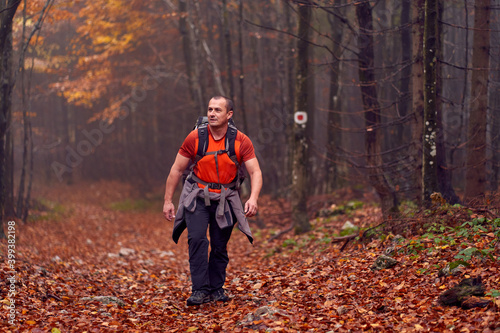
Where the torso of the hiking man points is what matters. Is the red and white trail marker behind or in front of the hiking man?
behind

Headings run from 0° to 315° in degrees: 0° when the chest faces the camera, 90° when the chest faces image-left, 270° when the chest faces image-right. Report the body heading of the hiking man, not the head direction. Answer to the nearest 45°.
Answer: approximately 0°

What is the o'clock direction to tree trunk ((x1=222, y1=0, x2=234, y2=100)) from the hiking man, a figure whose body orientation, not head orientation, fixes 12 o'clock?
The tree trunk is roughly at 6 o'clock from the hiking man.

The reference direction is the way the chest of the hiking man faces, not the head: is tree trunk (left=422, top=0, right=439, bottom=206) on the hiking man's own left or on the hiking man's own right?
on the hiking man's own left

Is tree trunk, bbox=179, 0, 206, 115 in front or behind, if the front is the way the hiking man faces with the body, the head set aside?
behind

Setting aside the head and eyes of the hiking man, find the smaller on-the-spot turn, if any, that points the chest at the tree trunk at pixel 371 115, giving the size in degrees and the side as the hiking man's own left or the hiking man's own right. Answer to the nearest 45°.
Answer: approximately 135° to the hiking man's own left

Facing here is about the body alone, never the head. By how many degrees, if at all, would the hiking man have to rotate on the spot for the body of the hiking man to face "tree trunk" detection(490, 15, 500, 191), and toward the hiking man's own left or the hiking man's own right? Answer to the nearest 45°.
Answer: approximately 135° to the hiking man's own left
